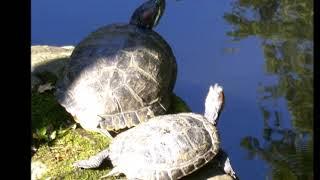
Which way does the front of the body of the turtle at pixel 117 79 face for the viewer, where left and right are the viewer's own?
facing away from the viewer and to the right of the viewer

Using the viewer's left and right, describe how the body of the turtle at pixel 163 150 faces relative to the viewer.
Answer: facing away from the viewer and to the right of the viewer

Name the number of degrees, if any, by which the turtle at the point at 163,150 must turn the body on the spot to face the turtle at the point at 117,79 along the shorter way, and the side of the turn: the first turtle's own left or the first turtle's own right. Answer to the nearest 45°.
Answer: approximately 90° to the first turtle's own left

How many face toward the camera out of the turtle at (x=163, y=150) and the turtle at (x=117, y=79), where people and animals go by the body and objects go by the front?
0
